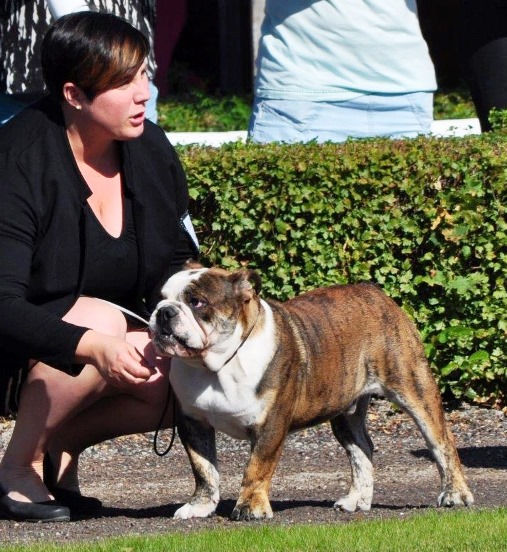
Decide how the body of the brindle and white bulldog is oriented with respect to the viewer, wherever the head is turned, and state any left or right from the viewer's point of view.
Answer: facing the viewer and to the left of the viewer

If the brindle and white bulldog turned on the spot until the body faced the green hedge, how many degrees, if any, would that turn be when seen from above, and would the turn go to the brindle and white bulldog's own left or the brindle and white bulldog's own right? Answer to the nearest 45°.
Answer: approximately 135° to the brindle and white bulldog's own right
